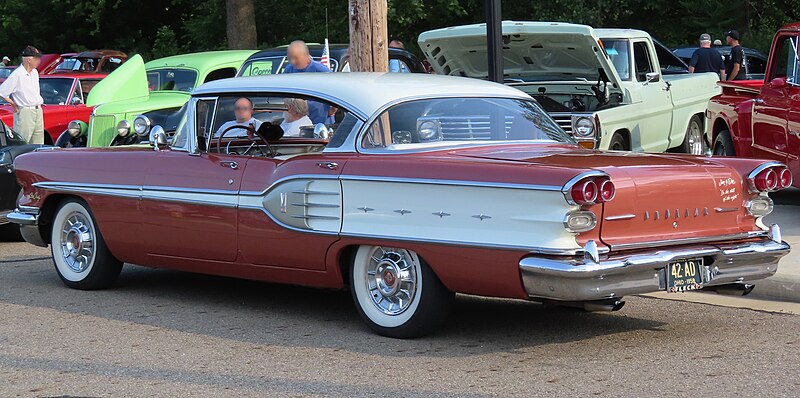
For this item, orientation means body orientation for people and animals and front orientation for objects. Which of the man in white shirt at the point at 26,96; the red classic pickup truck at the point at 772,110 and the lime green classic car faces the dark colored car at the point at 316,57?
the man in white shirt

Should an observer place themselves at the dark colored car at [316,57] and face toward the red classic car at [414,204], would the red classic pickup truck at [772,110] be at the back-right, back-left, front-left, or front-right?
front-left

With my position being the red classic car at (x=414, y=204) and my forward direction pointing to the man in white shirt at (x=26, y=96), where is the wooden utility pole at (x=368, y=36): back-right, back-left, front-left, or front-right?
front-right

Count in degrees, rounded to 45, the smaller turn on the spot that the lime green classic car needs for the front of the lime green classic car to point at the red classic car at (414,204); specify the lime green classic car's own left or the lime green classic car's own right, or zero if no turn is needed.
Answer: approximately 45° to the lime green classic car's own left

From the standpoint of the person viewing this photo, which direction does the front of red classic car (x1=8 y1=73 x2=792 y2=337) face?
facing away from the viewer and to the left of the viewer

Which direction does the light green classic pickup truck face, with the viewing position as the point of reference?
facing the viewer and to the left of the viewer

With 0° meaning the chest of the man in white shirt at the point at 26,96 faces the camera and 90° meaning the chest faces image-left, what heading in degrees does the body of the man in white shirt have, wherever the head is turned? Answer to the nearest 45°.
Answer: approximately 315°

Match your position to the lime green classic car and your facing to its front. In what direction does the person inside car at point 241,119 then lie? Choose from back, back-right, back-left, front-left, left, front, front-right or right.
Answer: front-left

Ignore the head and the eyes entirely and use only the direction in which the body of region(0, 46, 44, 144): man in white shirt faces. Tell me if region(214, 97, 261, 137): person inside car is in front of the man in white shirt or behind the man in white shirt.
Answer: in front

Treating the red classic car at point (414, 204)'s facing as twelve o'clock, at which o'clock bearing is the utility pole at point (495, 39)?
The utility pole is roughly at 2 o'clock from the red classic car.

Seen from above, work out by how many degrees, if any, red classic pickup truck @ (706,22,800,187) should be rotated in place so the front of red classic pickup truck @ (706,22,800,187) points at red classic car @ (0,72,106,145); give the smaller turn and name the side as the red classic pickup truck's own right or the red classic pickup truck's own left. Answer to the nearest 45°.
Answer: approximately 135° to the red classic pickup truck's own right

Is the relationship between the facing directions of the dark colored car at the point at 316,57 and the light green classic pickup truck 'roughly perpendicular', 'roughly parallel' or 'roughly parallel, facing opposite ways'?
roughly parallel

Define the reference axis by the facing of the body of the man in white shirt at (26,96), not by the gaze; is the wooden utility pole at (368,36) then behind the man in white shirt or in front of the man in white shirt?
in front
